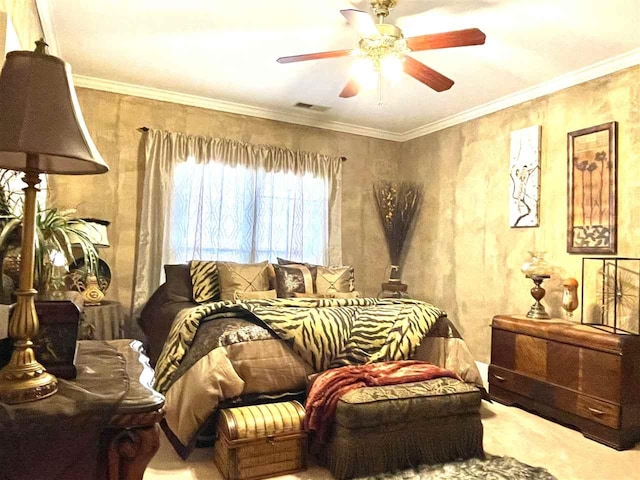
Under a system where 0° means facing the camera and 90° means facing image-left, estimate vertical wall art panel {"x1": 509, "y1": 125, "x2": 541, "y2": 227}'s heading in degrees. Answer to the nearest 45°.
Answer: approximately 45°

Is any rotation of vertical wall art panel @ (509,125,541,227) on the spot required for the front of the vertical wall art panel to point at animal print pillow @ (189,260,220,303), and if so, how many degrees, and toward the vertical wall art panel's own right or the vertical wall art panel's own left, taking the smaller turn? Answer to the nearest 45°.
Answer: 0° — it already faces it

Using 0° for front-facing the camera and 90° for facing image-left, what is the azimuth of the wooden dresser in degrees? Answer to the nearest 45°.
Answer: approximately 45°

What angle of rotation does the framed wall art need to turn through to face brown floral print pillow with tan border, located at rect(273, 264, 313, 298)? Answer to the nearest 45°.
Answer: approximately 45° to its right

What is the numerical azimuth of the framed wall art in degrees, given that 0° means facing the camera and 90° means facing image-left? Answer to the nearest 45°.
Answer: approximately 45°
